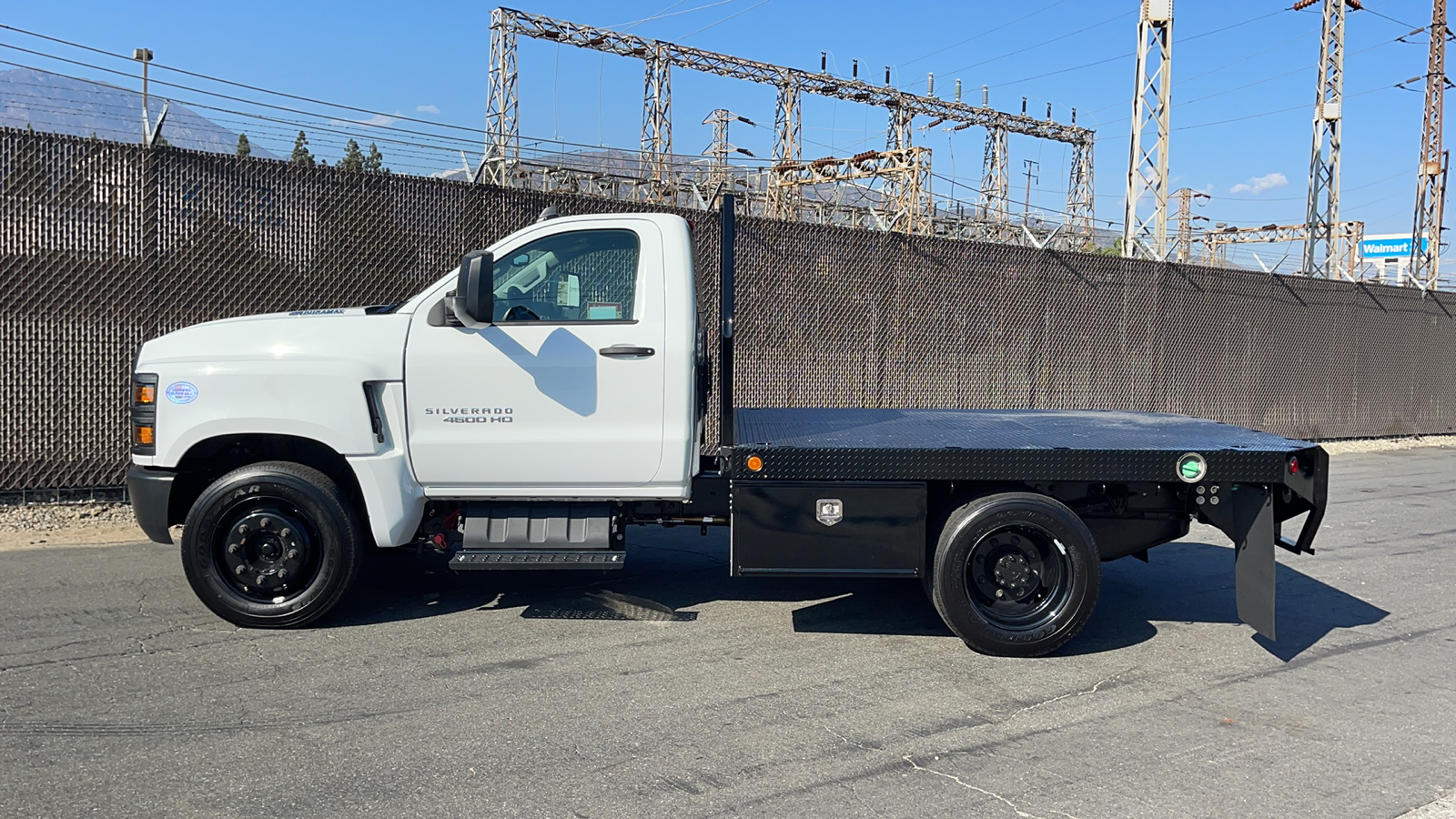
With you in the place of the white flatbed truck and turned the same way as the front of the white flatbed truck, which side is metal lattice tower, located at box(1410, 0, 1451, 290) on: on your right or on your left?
on your right

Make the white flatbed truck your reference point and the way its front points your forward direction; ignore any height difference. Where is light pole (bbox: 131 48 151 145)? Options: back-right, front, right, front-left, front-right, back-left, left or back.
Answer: front-right

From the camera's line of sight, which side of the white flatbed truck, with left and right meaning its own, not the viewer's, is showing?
left
